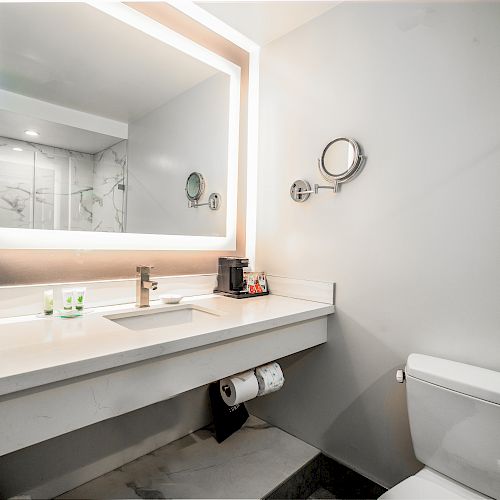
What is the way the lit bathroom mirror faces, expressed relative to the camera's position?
facing the viewer and to the right of the viewer

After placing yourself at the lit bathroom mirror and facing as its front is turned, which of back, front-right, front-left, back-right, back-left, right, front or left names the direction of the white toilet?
front

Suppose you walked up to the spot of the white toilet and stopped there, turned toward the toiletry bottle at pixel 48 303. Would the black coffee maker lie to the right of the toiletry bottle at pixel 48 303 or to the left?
right

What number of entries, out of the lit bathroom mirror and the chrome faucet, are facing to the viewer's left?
0

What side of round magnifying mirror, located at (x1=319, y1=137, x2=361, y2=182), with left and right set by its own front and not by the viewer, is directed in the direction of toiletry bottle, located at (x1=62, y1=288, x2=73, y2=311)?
front

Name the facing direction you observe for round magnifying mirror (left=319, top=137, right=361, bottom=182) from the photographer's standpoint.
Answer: facing the viewer and to the left of the viewer

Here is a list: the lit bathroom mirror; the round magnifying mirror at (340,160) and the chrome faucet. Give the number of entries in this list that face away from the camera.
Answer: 0
